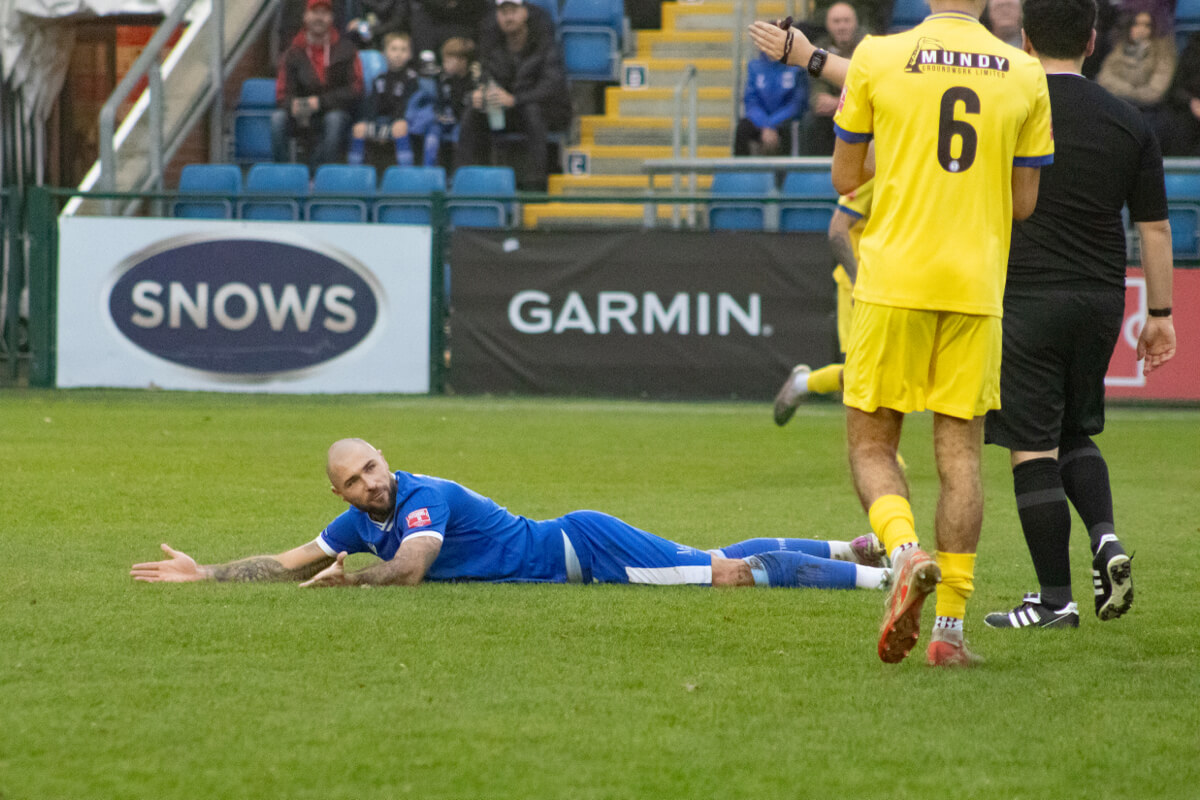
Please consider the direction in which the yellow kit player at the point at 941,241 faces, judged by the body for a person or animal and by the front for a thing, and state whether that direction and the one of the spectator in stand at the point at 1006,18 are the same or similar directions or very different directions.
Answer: very different directions

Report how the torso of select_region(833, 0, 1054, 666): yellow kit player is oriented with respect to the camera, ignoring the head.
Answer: away from the camera

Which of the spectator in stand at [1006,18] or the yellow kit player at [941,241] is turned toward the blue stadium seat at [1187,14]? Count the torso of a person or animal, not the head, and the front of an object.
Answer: the yellow kit player

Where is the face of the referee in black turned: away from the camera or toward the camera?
away from the camera

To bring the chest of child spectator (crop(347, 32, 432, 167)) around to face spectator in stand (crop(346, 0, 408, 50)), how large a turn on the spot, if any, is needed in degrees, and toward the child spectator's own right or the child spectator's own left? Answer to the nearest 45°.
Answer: approximately 180°

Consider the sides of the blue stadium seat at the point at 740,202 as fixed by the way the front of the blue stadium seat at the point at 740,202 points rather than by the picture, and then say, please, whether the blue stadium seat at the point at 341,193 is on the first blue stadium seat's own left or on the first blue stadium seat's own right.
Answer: on the first blue stadium seat's own right

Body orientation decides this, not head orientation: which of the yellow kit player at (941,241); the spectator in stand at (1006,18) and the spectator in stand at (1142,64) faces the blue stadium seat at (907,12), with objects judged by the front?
the yellow kit player
